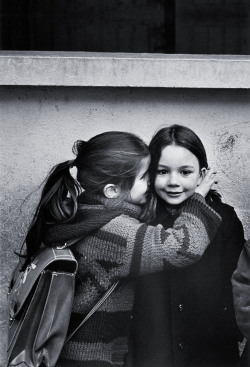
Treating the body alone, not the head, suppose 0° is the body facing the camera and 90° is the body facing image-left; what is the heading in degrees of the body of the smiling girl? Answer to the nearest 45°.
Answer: approximately 0°
